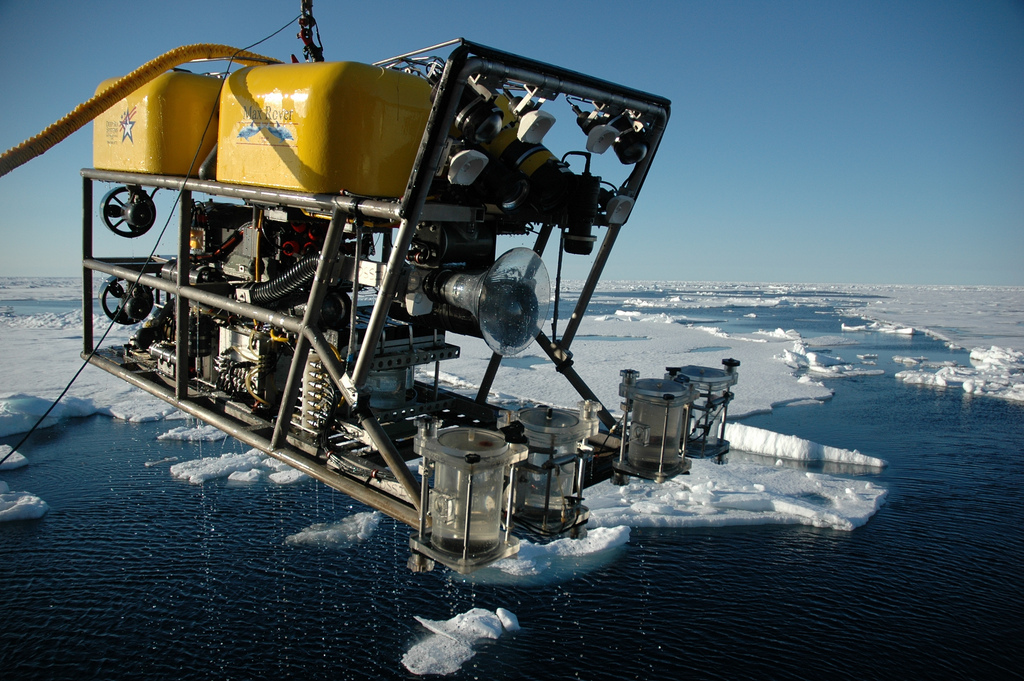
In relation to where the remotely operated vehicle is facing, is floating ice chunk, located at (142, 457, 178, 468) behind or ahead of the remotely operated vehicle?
behind

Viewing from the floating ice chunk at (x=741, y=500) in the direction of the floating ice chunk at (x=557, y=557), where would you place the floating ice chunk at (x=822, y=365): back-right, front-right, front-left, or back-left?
back-right

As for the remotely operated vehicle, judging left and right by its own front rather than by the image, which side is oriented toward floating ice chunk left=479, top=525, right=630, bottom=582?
left

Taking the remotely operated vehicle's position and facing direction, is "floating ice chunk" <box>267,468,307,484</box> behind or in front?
behind

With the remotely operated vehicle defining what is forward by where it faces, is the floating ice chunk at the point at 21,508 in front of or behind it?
behind

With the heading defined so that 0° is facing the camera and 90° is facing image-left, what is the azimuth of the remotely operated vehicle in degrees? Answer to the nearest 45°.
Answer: approximately 315°

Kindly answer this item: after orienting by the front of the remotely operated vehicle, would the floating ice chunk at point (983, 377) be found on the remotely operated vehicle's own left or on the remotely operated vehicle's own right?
on the remotely operated vehicle's own left

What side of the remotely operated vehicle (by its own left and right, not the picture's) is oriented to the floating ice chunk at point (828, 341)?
left
